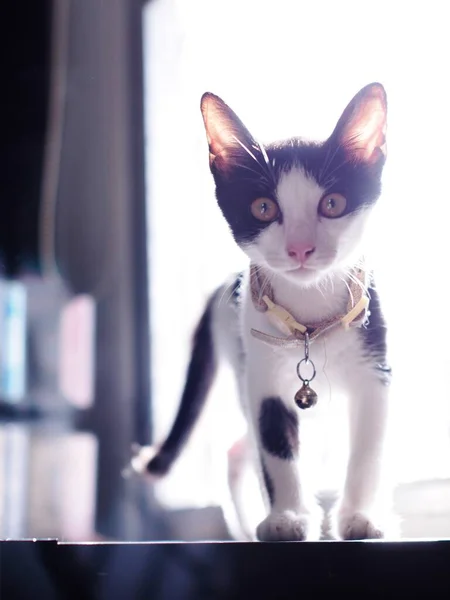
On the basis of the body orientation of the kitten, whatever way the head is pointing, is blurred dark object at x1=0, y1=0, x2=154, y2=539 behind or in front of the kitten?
behind

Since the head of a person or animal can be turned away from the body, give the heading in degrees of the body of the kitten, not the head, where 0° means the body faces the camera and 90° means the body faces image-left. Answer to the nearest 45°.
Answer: approximately 0°

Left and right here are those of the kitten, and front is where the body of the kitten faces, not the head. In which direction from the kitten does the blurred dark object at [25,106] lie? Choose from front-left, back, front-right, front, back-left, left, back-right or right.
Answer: back-right
